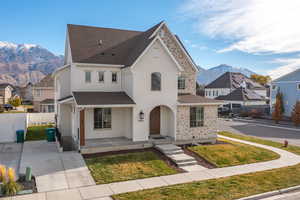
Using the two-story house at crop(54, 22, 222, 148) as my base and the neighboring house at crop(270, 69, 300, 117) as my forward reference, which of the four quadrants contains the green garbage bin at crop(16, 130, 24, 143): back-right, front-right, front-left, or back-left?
back-left

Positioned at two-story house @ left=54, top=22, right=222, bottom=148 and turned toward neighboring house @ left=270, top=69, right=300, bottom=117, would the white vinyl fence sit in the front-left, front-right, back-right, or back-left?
back-left

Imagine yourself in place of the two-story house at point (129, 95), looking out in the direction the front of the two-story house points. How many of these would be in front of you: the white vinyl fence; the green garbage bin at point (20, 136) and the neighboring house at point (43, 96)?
0

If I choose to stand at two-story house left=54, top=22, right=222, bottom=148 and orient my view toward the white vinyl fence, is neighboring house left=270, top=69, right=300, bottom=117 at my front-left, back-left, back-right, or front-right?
back-right

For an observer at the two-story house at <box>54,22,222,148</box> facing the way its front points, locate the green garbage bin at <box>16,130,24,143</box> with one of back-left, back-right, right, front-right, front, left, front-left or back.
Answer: back-right

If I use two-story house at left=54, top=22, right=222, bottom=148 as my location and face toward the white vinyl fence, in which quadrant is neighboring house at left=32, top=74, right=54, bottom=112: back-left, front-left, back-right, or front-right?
front-right

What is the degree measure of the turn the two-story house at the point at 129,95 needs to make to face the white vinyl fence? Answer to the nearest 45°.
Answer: approximately 135° to its right

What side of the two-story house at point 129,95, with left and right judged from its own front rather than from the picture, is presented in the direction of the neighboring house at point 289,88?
left

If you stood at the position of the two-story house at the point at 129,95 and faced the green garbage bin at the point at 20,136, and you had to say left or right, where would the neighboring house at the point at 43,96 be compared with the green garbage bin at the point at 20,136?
right

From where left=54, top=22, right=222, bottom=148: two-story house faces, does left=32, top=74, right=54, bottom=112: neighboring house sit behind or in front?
behind
